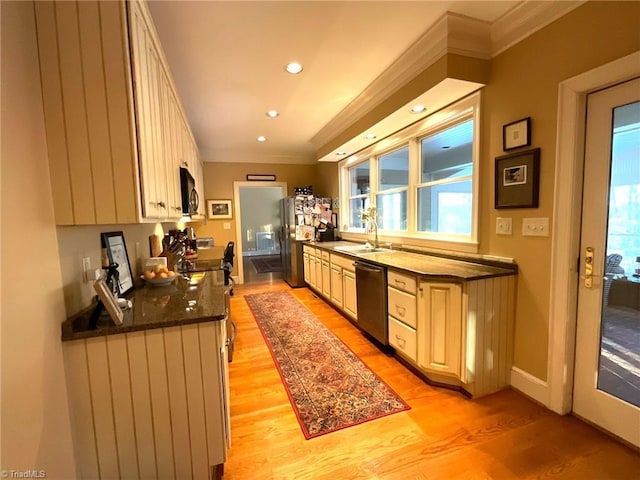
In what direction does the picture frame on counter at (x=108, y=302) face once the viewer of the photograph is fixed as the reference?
facing to the right of the viewer

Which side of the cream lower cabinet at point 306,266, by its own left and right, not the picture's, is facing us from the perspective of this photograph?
left

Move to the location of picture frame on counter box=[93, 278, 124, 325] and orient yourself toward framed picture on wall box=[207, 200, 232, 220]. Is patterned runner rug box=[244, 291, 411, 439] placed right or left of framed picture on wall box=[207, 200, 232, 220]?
right

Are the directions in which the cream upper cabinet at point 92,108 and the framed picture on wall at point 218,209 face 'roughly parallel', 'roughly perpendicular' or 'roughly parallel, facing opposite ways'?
roughly perpendicular

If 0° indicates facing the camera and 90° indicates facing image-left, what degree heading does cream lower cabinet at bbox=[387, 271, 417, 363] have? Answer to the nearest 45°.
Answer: approximately 45°

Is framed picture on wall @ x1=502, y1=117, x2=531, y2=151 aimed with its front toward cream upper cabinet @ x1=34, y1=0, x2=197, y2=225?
yes

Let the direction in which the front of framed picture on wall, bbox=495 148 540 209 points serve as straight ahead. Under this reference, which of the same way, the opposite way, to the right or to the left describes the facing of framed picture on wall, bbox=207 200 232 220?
to the left

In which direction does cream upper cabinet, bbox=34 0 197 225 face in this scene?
to the viewer's right

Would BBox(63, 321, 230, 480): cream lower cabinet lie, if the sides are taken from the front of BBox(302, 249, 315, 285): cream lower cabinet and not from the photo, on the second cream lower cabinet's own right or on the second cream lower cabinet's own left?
on the second cream lower cabinet's own left

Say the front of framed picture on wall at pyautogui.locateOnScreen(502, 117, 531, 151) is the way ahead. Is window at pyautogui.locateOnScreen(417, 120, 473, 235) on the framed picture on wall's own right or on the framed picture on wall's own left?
on the framed picture on wall's own right

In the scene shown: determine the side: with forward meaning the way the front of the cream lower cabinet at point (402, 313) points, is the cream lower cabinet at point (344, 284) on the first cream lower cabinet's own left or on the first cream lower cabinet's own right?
on the first cream lower cabinet's own right

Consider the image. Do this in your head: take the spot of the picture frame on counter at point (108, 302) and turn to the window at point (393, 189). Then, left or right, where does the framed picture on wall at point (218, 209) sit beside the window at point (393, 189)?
left
